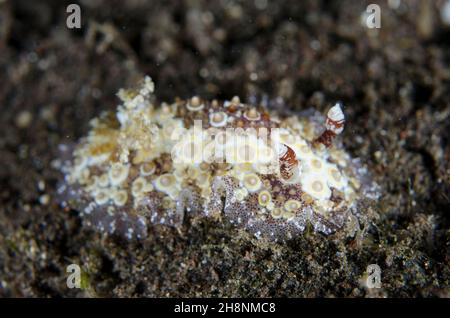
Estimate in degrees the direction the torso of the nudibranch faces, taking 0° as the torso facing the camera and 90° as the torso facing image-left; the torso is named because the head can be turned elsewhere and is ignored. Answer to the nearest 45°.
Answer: approximately 315°
